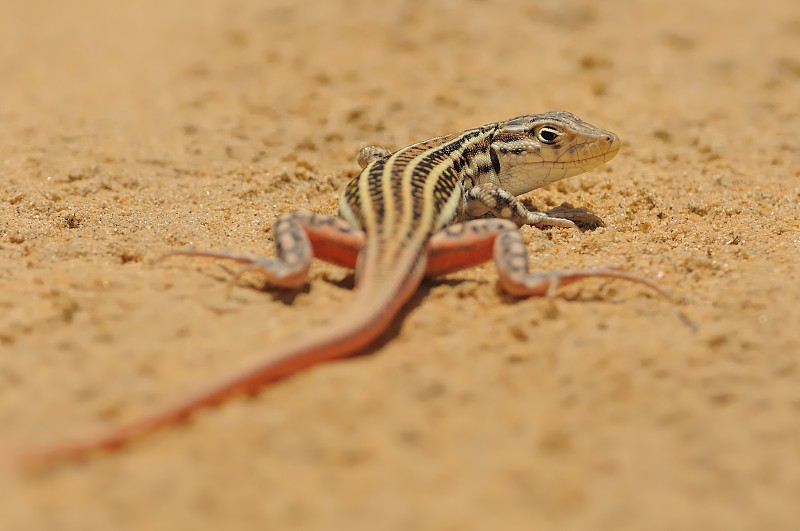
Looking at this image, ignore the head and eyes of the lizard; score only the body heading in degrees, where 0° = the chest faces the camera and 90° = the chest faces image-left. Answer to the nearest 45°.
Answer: approximately 225°
